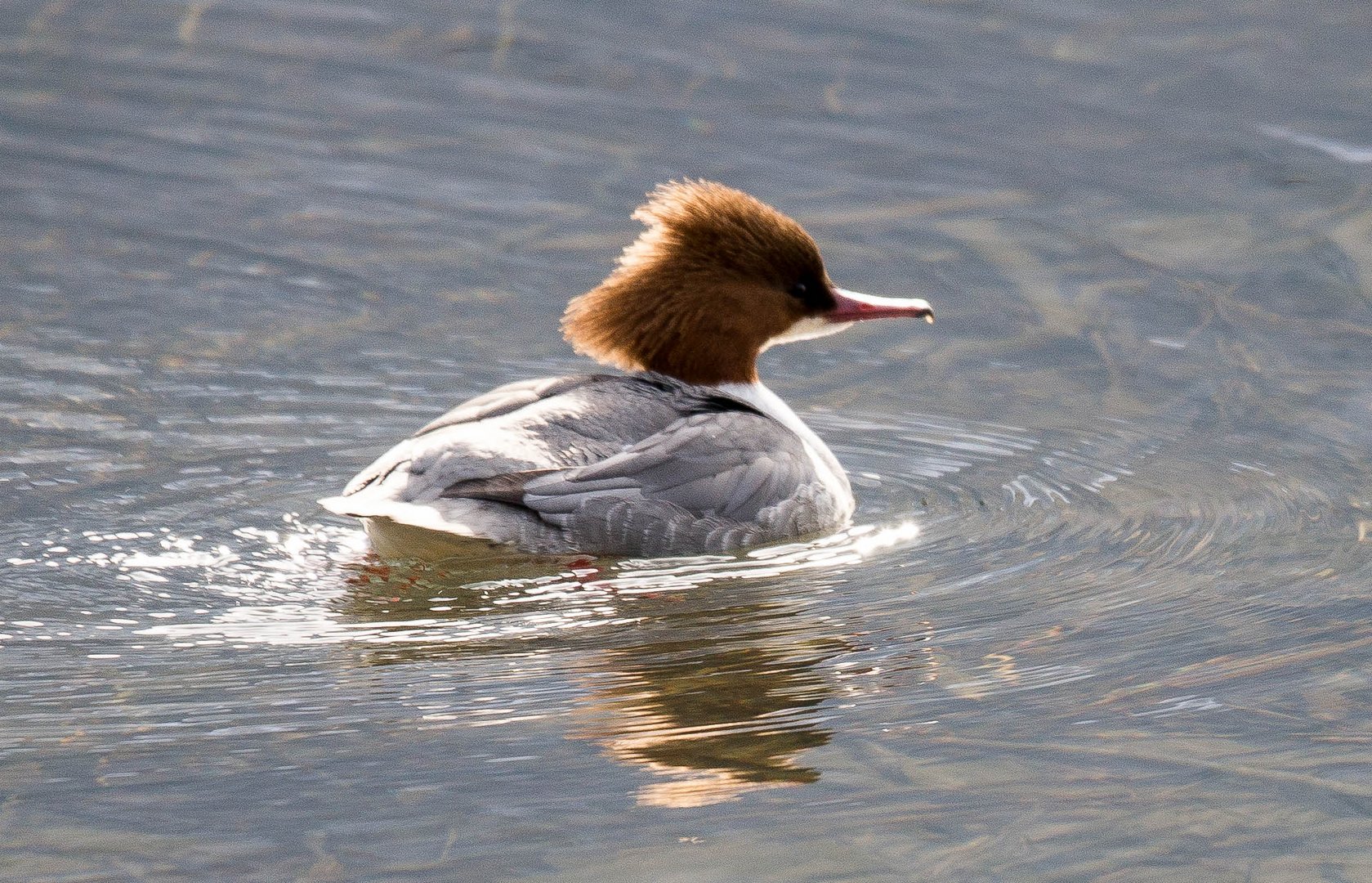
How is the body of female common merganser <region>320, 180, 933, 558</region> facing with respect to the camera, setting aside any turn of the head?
to the viewer's right
